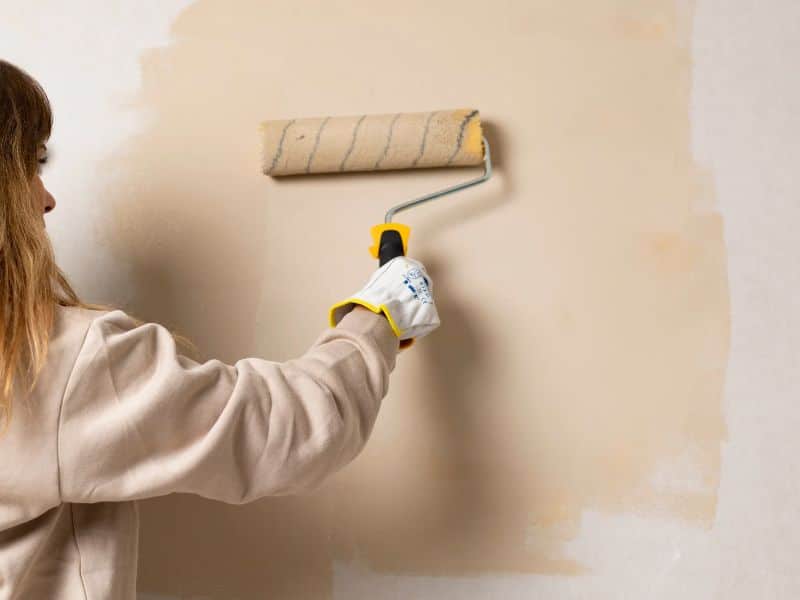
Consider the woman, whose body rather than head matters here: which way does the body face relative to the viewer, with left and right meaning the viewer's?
facing away from the viewer and to the right of the viewer
